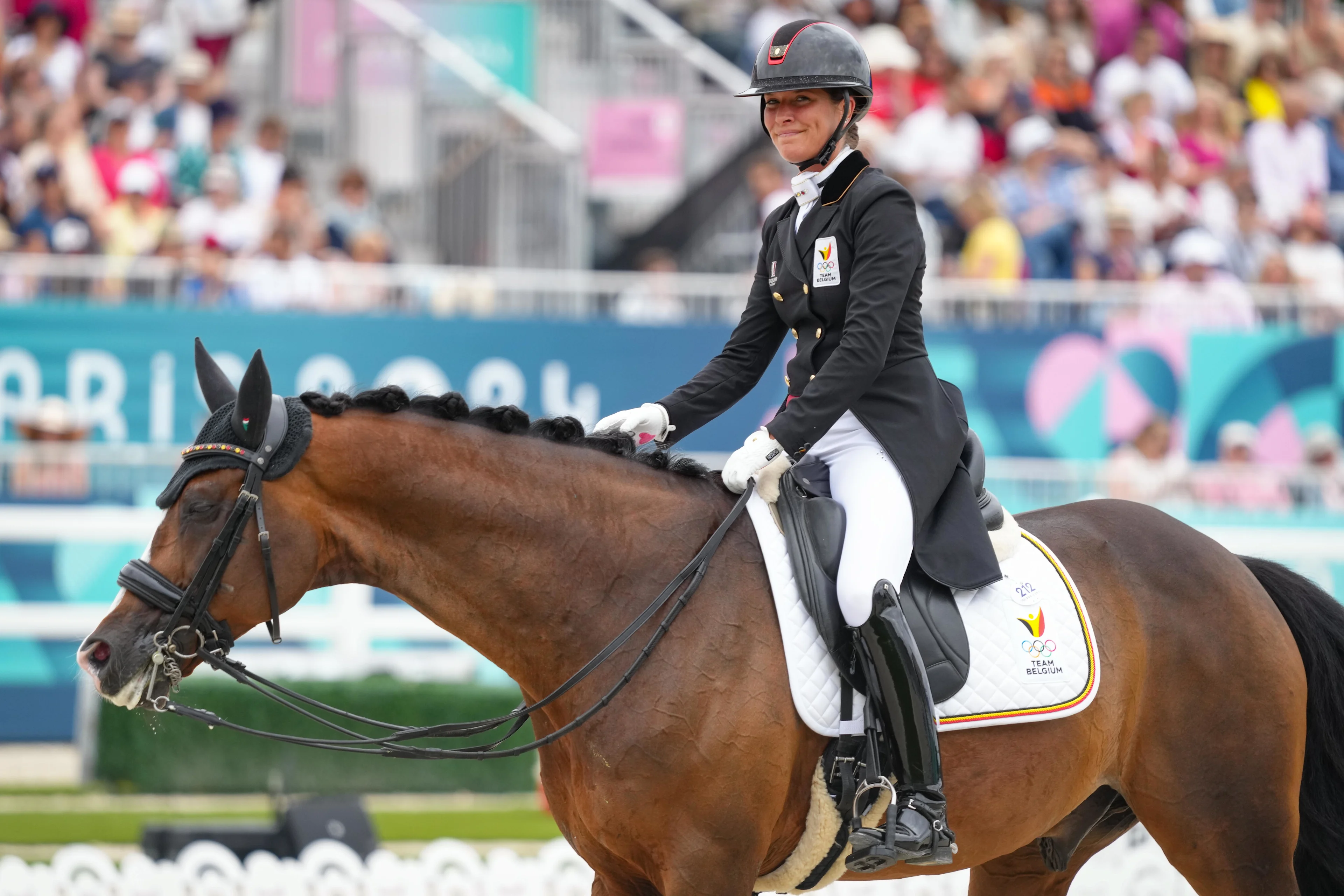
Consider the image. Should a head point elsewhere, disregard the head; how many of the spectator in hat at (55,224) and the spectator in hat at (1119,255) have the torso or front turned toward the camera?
2

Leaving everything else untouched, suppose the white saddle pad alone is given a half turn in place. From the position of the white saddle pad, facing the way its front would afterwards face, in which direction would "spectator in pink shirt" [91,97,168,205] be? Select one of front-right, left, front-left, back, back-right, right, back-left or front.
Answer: back-left

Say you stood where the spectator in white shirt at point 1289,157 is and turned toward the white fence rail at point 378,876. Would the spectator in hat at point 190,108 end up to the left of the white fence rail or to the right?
right

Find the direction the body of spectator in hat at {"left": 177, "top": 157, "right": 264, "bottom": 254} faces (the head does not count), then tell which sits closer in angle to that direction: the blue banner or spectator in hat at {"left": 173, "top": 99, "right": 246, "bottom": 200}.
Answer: the blue banner

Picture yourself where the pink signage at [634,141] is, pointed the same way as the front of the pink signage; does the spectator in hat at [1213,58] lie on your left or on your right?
on your left

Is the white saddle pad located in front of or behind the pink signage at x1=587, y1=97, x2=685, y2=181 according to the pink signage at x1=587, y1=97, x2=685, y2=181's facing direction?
in front

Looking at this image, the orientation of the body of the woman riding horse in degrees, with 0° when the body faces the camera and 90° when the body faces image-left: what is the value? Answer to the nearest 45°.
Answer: approximately 45°

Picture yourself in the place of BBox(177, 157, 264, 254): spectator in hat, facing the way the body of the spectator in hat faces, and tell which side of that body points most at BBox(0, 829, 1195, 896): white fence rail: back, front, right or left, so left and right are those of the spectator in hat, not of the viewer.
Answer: front
